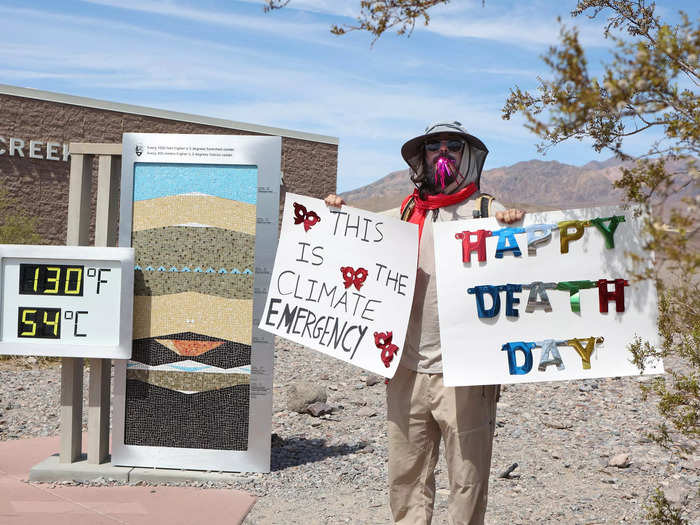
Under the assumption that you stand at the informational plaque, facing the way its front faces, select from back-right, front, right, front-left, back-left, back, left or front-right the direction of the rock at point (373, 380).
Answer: back-left

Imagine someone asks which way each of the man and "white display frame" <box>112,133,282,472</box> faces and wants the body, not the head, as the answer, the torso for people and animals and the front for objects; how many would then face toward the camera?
2

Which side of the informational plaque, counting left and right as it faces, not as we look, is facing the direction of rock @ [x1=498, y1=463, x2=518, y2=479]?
left

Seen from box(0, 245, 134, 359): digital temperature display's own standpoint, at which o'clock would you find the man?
The man is roughly at 11 o'clock from the digital temperature display.

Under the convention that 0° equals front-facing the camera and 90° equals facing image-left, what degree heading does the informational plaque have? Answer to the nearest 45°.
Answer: approximately 0°

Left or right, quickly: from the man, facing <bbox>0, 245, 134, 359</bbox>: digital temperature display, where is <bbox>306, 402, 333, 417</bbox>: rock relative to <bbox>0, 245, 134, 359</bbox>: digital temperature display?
right

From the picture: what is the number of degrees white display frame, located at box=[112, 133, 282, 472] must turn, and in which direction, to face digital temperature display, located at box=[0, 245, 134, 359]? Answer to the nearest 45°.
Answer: approximately 90° to its right

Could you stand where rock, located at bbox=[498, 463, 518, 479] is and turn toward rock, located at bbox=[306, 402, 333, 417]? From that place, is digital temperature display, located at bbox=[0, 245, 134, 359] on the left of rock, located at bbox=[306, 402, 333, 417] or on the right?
left
